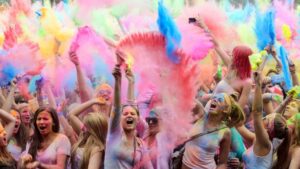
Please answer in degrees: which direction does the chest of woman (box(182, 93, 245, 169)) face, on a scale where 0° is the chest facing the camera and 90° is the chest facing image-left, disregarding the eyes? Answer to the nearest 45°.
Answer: approximately 45°

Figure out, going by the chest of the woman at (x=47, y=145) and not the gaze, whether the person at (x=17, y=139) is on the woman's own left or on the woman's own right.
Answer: on the woman's own right

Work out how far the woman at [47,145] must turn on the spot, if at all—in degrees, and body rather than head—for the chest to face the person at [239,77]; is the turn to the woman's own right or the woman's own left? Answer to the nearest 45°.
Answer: approximately 135° to the woman's own left

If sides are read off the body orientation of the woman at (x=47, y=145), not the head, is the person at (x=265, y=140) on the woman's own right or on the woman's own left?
on the woman's own left

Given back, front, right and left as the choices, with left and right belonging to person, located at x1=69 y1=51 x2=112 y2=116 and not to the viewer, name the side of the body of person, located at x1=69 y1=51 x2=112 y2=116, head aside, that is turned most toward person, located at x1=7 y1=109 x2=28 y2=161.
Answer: right

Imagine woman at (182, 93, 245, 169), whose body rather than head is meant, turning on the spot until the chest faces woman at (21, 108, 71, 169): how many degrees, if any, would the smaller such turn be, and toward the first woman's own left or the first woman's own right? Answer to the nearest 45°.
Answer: approximately 45° to the first woman's own right

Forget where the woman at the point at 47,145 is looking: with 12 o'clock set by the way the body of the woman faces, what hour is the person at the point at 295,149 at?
The person is roughly at 8 o'clock from the woman.
